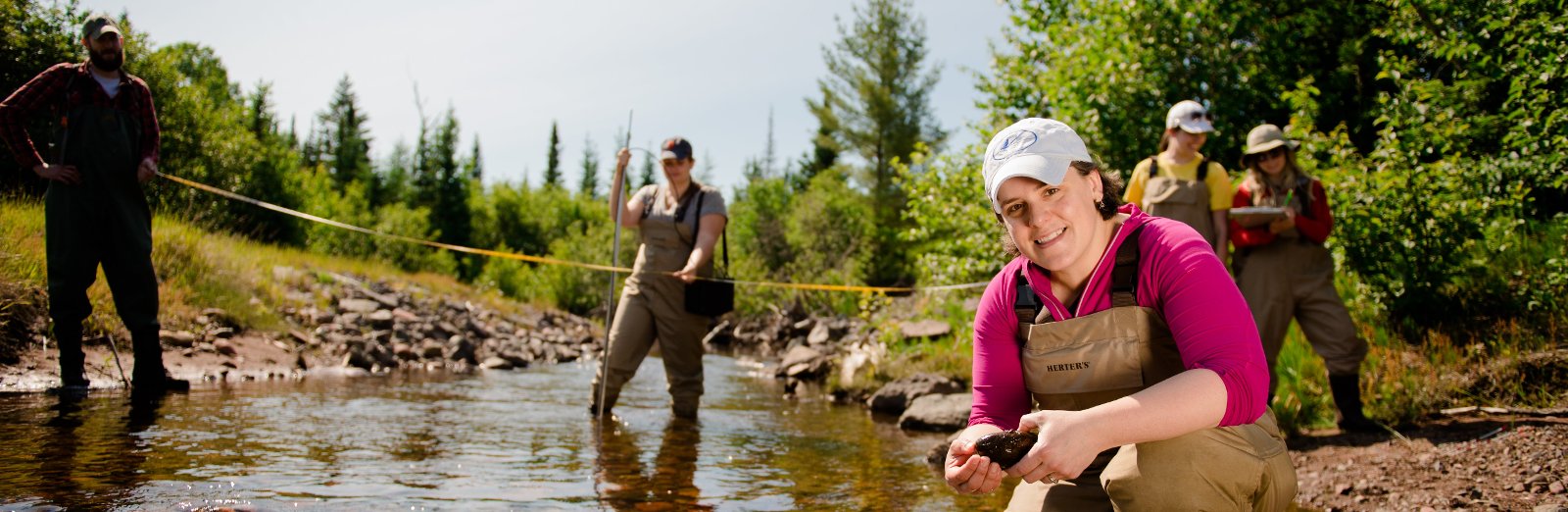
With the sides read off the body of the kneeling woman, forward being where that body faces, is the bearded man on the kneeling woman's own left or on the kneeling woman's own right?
on the kneeling woman's own right

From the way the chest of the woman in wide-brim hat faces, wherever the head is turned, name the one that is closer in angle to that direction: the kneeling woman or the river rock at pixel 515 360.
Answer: the kneeling woman

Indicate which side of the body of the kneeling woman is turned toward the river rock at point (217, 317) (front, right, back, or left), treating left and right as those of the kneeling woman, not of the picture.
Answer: right

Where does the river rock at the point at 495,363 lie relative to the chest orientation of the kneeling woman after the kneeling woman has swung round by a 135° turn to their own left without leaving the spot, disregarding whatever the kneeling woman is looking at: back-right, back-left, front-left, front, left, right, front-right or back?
back-left

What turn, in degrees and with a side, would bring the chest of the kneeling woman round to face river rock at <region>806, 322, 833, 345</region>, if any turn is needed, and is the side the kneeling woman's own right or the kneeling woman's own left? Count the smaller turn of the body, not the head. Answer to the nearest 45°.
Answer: approximately 135° to the kneeling woman's own right

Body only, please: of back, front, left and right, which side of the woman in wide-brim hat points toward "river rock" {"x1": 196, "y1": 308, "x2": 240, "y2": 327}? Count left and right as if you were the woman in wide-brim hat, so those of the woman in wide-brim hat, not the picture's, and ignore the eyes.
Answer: right

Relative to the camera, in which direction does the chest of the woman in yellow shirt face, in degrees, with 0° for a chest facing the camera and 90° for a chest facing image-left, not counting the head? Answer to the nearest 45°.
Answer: approximately 0°

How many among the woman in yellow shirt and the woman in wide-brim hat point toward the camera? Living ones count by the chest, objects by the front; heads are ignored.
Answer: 2

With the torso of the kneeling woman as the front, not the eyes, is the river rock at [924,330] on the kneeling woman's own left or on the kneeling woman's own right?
on the kneeling woman's own right
